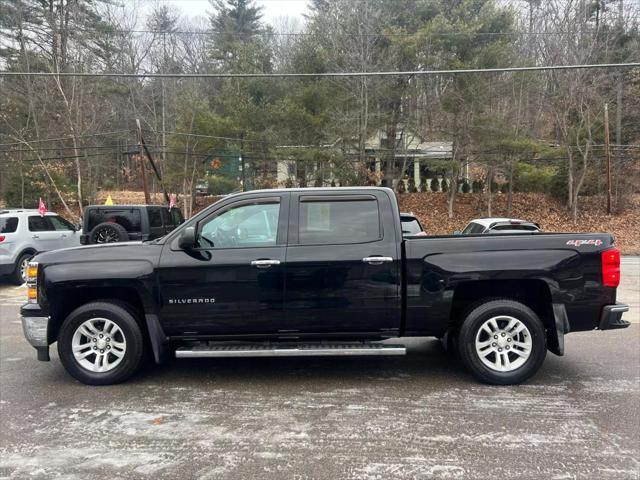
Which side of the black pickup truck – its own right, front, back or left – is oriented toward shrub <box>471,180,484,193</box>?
right

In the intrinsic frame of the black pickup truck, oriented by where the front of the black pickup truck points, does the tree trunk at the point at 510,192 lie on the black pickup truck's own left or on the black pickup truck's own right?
on the black pickup truck's own right

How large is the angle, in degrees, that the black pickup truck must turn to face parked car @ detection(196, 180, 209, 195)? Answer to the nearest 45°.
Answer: approximately 90° to its right

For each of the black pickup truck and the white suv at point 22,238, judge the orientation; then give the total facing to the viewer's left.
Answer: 1

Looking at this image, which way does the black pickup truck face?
to the viewer's left

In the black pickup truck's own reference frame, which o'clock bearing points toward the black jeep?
The black jeep is roughly at 2 o'clock from the black pickup truck.

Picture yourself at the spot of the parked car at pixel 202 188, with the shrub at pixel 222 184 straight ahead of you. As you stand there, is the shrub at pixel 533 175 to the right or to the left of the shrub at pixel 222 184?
left

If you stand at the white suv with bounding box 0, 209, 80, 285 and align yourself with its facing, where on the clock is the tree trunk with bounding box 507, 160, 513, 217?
The tree trunk is roughly at 1 o'clock from the white suv.

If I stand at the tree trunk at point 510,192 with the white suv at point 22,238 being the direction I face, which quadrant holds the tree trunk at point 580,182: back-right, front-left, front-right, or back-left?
back-left

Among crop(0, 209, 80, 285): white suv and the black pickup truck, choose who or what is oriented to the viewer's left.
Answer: the black pickup truck

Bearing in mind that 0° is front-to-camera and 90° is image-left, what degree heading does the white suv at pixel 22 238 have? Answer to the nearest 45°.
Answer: approximately 225°

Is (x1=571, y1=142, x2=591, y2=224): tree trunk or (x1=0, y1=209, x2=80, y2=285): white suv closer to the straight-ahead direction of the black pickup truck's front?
the white suv
